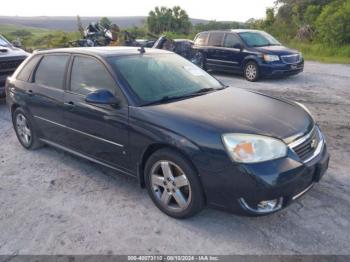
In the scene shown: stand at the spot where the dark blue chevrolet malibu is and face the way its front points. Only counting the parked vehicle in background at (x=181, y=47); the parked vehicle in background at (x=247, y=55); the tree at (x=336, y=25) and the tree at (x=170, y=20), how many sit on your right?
0

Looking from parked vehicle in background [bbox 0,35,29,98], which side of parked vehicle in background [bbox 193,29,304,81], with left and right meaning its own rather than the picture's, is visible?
right

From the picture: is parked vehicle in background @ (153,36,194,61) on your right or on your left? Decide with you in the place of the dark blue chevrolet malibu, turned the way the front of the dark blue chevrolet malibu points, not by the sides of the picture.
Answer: on your left

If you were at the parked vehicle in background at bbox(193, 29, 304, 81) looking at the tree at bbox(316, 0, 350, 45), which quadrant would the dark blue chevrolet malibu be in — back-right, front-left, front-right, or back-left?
back-right

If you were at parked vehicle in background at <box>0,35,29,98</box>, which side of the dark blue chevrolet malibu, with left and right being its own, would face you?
back

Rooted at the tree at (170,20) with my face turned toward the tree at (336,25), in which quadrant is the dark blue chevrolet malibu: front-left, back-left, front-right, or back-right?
front-right

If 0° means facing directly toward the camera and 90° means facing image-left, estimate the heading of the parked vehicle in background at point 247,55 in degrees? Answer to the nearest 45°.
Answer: approximately 315°

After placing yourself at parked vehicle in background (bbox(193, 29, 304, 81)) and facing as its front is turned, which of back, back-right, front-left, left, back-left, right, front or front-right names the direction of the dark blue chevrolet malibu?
front-right

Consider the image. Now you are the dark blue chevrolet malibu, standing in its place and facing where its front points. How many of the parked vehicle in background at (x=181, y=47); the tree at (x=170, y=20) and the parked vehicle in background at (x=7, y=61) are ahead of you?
0

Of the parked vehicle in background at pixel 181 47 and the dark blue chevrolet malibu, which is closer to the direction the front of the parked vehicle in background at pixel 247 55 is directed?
the dark blue chevrolet malibu

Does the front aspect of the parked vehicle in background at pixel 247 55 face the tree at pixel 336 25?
no

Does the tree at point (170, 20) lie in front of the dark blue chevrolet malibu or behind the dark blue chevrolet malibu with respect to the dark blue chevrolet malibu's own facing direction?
behind

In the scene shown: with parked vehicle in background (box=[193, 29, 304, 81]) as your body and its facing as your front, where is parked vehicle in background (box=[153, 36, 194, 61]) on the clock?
parked vehicle in background (box=[153, 36, 194, 61]) is roughly at 5 o'clock from parked vehicle in background (box=[193, 29, 304, 81]).

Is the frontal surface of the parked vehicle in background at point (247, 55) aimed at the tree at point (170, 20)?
no

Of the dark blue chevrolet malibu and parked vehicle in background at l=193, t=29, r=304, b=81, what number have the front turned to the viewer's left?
0

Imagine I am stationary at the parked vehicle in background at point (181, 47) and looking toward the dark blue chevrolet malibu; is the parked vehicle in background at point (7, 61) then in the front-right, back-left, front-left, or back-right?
front-right

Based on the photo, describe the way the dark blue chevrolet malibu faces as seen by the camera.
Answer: facing the viewer and to the right of the viewer

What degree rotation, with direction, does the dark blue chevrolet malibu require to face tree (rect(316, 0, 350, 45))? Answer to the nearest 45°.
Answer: approximately 90° to its left

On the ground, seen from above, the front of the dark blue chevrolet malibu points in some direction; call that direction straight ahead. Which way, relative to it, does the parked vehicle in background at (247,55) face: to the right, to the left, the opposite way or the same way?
the same way
